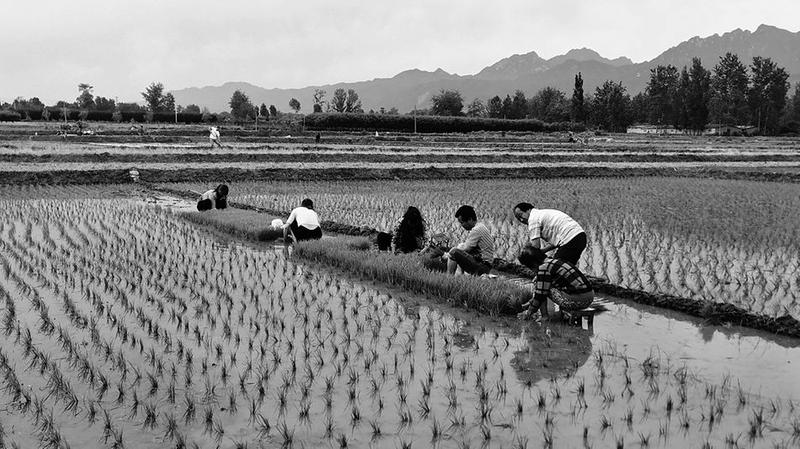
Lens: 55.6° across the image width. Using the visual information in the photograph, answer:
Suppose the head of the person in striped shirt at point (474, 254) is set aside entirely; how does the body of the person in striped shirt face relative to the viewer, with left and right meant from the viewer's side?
facing to the left of the viewer

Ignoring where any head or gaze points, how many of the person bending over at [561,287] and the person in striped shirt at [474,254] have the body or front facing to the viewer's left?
2

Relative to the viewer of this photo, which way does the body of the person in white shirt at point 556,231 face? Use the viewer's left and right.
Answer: facing to the left of the viewer

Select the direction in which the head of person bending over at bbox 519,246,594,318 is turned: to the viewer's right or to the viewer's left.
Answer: to the viewer's left

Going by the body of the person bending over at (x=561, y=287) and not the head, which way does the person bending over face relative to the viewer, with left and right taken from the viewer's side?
facing to the left of the viewer

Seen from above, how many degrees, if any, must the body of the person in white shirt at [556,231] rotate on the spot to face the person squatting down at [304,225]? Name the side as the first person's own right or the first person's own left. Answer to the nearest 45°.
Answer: approximately 45° to the first person's own right

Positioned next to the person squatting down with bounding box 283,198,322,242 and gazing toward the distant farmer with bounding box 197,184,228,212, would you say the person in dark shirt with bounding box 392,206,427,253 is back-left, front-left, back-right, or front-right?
back-right
